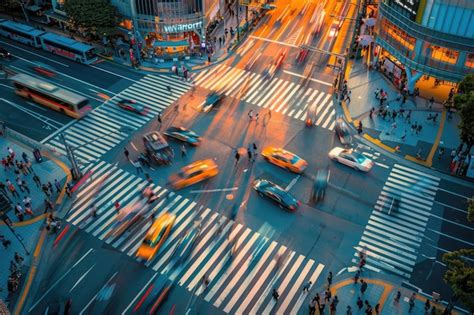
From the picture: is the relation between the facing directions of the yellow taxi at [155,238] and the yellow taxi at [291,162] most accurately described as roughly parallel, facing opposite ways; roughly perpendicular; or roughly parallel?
roughly perpendicular

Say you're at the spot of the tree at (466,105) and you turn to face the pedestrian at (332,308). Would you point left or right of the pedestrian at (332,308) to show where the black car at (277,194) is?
right

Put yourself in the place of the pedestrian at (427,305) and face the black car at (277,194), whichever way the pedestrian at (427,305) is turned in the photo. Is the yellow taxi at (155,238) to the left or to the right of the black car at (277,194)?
left

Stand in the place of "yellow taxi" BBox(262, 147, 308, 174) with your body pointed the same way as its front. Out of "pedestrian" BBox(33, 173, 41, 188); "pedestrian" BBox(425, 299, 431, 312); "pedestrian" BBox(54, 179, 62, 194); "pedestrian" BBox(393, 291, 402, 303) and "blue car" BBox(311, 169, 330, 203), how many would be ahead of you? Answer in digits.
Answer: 3
